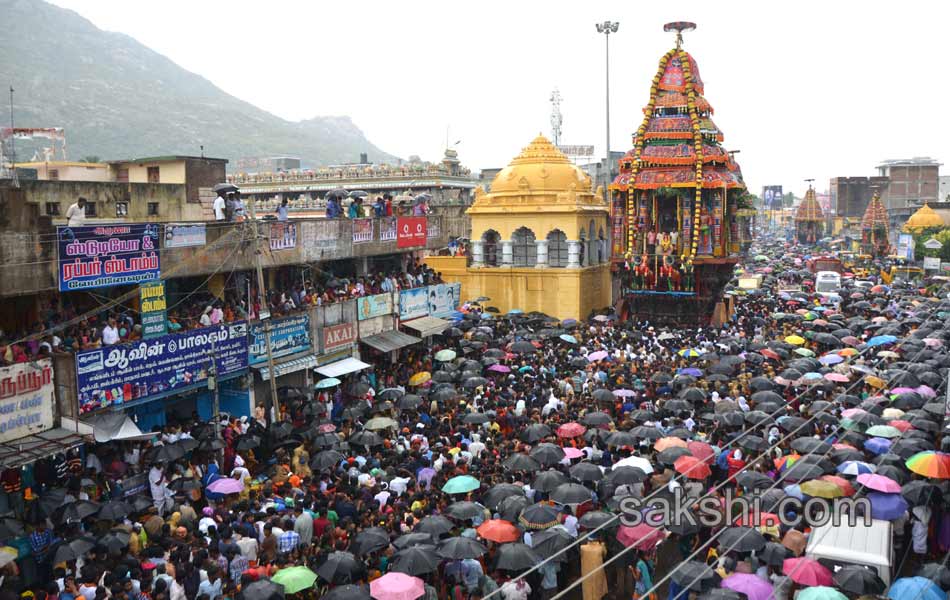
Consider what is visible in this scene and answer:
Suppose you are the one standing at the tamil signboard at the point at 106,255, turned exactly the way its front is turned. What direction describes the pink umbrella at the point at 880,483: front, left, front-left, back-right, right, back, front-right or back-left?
front

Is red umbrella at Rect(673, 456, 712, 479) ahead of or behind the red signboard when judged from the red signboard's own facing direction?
ahead

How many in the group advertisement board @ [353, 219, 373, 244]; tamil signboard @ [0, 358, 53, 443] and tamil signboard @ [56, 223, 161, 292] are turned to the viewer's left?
0

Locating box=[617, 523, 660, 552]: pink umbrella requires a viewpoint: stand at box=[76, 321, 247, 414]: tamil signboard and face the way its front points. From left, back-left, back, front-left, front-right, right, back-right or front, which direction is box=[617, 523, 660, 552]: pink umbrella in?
front

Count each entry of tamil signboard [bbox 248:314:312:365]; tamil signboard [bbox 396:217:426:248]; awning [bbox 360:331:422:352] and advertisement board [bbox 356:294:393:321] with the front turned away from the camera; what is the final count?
0

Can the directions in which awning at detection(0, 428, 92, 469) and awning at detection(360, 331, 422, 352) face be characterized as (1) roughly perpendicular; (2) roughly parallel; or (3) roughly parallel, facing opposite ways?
roughly parallel

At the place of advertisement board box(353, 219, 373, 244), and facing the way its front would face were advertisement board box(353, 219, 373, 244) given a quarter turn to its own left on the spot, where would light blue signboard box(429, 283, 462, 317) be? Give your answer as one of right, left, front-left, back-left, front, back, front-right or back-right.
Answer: front

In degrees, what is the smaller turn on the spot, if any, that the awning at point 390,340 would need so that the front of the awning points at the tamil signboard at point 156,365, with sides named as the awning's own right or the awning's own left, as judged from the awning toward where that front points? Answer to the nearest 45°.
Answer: approximately 90° to the awning's own right

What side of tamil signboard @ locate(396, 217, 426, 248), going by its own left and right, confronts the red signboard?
right

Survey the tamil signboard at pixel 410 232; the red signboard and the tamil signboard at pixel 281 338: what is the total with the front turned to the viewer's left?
0

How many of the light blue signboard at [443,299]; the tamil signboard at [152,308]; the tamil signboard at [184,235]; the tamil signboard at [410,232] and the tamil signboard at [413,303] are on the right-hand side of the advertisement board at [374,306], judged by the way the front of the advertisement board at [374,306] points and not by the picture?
2

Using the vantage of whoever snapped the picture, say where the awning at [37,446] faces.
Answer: facing the viewer and to the right of the viewer

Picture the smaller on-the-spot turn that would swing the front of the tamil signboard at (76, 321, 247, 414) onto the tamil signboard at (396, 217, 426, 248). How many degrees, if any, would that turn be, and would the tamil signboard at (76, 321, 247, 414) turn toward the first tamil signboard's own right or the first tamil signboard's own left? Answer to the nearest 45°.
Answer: approximately 90° to the first tamil signboard's own left

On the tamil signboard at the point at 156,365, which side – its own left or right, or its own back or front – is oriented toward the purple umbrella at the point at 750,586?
front

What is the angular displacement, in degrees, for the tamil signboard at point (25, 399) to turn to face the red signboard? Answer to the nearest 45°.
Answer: approximately 90° to its left

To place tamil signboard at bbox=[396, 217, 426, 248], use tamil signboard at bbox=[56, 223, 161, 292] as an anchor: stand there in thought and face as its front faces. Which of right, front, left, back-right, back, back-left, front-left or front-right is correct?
left
